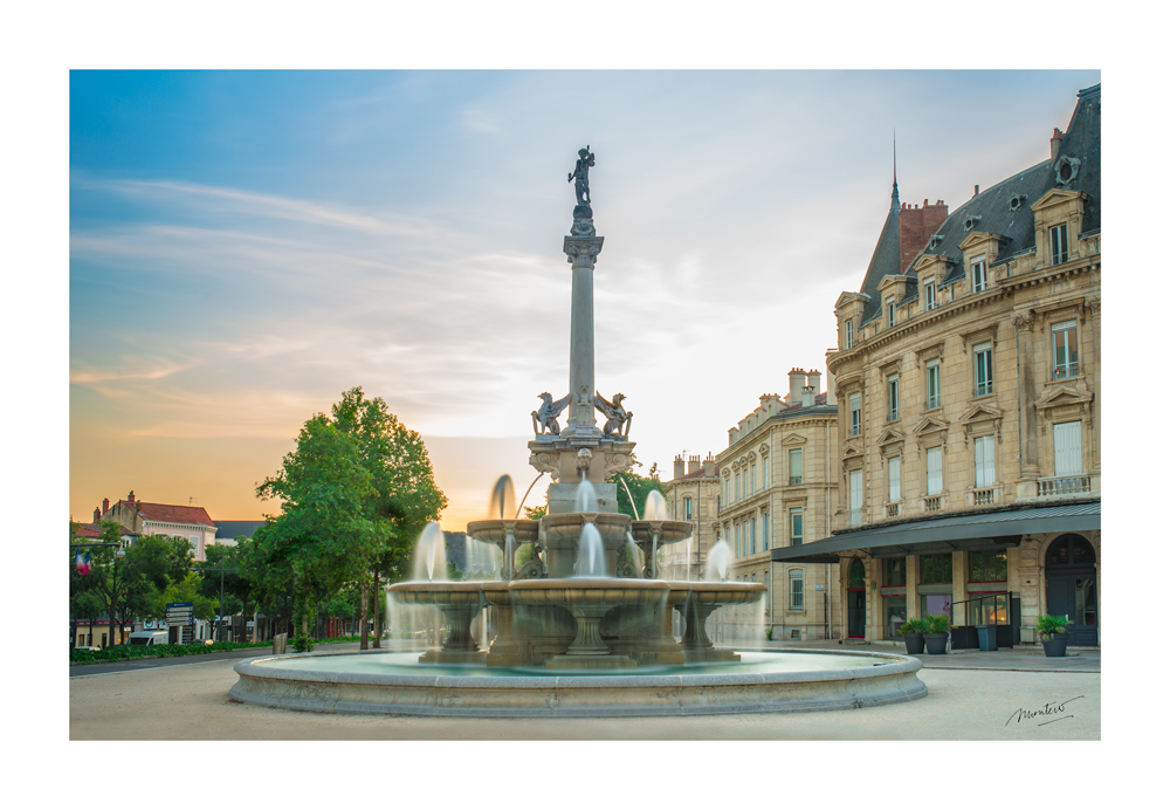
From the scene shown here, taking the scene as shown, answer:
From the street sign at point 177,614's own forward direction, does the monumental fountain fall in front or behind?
in front

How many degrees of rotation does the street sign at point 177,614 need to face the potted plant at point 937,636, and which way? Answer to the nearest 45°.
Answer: approximately 45° to its left

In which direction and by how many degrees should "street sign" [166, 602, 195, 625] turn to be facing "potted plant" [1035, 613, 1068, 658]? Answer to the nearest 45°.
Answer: approximately 45° to its left

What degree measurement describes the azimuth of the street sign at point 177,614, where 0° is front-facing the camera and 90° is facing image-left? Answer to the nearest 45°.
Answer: approximately 0°

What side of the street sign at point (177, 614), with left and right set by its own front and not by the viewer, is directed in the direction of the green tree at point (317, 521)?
left

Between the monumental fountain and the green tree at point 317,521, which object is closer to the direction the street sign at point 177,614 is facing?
the monumental fountain

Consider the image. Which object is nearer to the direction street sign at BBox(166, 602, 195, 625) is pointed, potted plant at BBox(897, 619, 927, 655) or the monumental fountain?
the monumental fountain

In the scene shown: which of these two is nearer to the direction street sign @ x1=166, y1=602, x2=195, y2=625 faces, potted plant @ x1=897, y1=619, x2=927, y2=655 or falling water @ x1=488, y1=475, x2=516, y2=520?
the falling water

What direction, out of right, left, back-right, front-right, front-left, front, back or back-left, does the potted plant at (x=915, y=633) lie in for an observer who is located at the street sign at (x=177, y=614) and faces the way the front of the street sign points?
front-left
